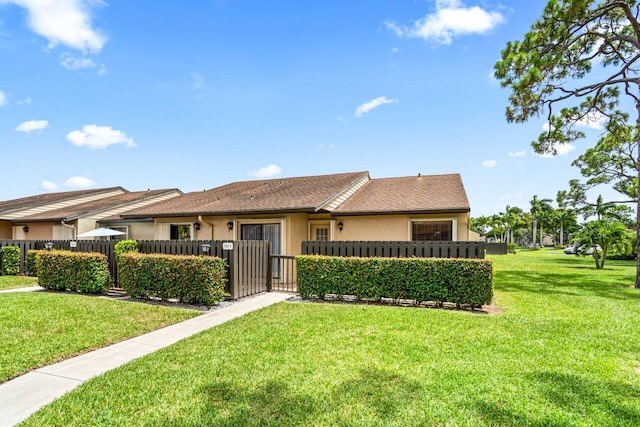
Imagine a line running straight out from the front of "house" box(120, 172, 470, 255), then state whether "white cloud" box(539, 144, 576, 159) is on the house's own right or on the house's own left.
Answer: on the house's own left

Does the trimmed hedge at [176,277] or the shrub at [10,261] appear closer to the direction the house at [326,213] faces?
the trimmed hedge

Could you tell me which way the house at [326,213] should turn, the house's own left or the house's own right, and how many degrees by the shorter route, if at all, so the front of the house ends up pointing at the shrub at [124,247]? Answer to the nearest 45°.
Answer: approximately 45° to the house's own right

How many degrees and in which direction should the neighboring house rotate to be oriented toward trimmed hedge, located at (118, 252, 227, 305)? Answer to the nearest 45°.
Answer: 0° — it already faces it

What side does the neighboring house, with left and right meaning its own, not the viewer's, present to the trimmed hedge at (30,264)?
front

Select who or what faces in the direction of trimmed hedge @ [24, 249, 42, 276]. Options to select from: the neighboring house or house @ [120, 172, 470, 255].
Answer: the neighboring house

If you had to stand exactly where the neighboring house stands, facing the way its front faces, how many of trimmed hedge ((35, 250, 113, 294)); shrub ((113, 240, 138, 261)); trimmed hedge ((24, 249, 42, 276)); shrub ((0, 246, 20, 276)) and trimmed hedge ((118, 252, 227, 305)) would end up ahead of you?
5

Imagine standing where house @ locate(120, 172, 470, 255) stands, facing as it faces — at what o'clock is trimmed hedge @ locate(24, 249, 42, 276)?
The trimmed hedge is roughly at 3 o'clock from the house.

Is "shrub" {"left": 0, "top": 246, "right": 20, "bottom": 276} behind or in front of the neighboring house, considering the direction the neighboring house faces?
in front

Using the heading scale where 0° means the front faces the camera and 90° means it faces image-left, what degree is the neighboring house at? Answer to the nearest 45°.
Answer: approximately 0°

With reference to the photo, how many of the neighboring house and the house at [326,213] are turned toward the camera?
2
